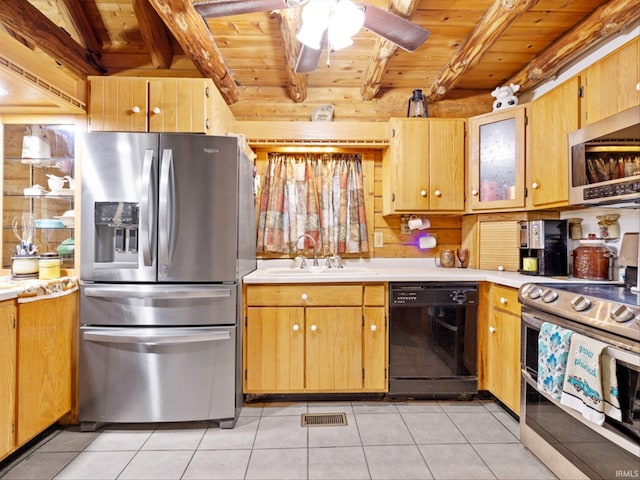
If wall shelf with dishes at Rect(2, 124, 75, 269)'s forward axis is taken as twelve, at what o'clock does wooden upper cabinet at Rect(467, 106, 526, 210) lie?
The wooden upper cabinet is roughly at 10 o'clock from the wall shelf with dishes.

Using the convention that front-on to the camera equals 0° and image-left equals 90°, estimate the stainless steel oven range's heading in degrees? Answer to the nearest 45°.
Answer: approximately 45°

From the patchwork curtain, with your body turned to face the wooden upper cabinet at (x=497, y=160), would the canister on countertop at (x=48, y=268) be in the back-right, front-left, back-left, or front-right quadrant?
back-right

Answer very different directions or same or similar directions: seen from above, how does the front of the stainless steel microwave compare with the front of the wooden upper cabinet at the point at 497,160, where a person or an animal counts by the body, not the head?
same or similar directions

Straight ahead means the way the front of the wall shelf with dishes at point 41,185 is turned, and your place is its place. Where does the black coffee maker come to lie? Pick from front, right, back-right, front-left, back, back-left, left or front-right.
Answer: front-left

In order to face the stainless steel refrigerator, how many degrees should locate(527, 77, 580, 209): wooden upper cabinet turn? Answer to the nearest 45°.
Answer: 0° — it already faces it

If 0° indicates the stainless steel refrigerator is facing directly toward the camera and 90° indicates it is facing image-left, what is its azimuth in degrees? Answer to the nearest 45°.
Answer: approximately 0°

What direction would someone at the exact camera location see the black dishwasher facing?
facing the viewer

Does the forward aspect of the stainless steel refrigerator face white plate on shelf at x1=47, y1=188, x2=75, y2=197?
no

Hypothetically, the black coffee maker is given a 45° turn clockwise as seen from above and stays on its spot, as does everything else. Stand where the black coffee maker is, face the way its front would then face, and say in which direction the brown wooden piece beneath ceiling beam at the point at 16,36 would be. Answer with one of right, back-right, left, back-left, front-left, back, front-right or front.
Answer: front-left

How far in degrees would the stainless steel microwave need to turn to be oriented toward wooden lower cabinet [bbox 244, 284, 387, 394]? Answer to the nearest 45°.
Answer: approximately 45° to its right

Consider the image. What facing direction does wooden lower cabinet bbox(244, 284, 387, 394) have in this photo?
toward the camera

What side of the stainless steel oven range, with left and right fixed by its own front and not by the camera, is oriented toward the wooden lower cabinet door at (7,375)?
front

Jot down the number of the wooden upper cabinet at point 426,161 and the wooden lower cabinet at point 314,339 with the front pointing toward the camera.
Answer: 2

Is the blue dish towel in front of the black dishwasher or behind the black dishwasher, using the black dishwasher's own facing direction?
in front
